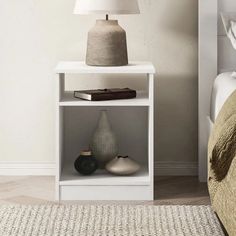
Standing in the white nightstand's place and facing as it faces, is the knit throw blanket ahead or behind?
ahead

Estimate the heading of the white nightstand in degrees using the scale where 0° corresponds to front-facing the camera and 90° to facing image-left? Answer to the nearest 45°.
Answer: approximately 0°
